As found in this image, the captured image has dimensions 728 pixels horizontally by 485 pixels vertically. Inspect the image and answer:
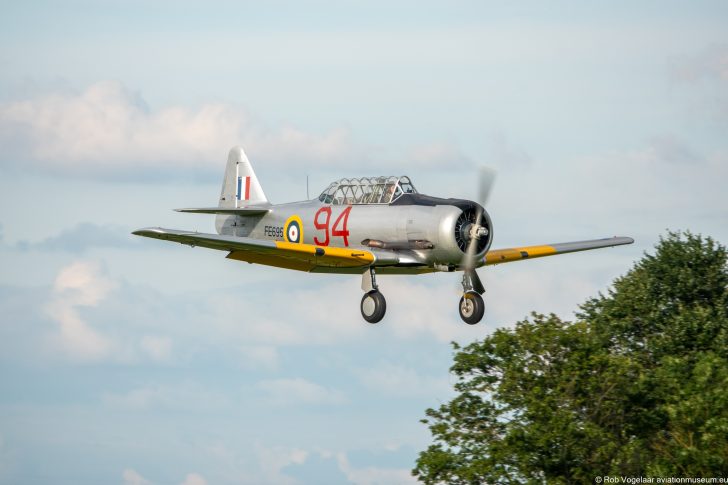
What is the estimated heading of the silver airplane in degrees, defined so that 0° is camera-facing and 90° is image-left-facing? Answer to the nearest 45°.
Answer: approximately 315°

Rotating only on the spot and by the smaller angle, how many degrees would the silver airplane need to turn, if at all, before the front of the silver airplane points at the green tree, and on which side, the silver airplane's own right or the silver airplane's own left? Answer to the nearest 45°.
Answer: approximately 90° to the silver airplane's own left
